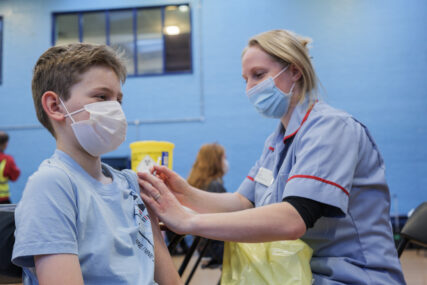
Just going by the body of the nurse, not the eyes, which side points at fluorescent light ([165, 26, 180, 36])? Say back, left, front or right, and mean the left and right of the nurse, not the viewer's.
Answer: right

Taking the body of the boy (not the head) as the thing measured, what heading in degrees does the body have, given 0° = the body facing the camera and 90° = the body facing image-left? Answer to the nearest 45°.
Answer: approximately 315°

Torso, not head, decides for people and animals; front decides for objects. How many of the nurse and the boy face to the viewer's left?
1

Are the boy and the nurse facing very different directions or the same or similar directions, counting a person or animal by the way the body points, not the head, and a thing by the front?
very different directions

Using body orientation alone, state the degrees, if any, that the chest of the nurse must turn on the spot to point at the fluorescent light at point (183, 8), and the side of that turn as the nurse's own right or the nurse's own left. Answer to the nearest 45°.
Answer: approximately 90° to the nurse's own right

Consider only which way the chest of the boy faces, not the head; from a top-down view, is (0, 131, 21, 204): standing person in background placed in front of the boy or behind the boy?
behind

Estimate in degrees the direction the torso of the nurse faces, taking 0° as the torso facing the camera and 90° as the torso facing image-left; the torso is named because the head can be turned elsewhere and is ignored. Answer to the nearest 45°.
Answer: approximately 90°
